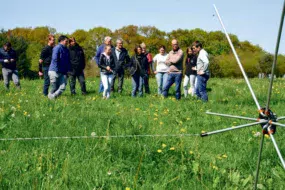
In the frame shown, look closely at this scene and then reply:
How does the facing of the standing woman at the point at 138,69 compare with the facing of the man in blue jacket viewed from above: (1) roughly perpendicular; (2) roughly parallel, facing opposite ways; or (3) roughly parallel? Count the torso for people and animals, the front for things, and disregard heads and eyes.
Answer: roughly perpendicular

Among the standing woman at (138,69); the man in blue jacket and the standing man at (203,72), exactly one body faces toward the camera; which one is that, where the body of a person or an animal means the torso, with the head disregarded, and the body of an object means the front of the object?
the standing woman

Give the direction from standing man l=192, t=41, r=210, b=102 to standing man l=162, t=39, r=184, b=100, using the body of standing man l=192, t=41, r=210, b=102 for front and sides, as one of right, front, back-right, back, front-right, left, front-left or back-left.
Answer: front-right

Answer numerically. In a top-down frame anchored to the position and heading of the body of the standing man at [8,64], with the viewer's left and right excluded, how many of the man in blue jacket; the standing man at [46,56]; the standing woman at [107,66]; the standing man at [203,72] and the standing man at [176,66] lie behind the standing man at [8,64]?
0

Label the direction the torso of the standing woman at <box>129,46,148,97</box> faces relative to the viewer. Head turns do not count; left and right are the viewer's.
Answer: facing the viewer

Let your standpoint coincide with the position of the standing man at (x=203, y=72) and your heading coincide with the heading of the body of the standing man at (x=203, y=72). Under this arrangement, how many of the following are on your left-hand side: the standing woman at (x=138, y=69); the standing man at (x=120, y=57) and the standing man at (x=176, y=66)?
0

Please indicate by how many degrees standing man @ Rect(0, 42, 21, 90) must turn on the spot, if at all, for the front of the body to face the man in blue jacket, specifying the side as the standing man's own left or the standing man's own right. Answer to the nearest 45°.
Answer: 0° — they already face them

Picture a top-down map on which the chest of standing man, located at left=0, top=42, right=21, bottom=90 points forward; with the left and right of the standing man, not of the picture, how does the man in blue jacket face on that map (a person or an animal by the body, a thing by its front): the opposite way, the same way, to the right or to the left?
to the left
